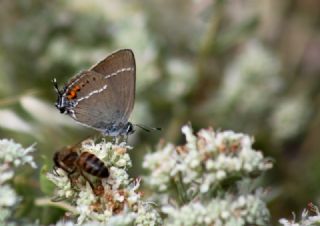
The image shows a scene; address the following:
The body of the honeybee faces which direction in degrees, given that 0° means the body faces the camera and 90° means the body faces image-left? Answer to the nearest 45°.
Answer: approximately 90°

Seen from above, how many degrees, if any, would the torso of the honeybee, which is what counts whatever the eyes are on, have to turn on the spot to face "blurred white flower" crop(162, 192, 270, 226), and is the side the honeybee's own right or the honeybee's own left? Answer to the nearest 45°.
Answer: approximately 180°

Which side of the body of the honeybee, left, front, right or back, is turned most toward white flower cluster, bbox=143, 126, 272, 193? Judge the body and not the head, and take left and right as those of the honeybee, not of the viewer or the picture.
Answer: back
